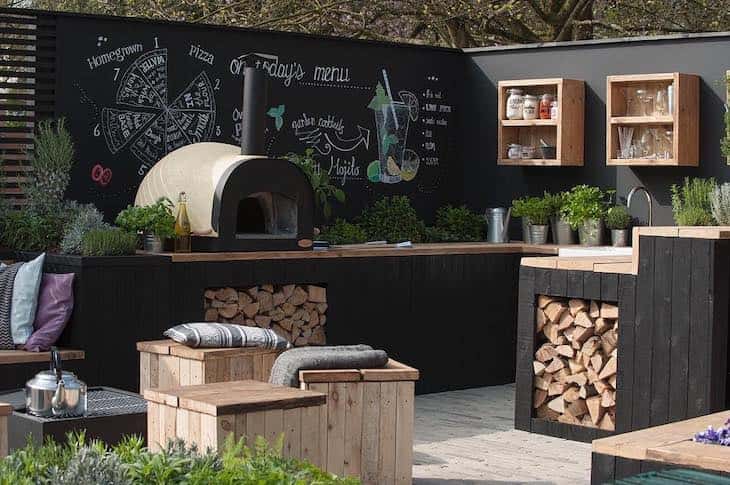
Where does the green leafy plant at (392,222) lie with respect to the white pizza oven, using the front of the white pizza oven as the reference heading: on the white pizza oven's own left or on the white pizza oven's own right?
on the white pizza oven's own left

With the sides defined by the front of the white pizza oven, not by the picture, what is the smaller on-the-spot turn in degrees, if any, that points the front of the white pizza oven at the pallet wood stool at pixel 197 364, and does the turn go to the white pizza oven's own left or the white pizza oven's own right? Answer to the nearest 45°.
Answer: approximately 45° to the white pizza oven's own right

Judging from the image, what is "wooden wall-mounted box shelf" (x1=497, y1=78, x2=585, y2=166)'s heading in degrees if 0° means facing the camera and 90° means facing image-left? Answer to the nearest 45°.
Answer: approximately 45°

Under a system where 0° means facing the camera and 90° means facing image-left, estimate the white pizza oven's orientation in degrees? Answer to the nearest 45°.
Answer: approximately 315°
